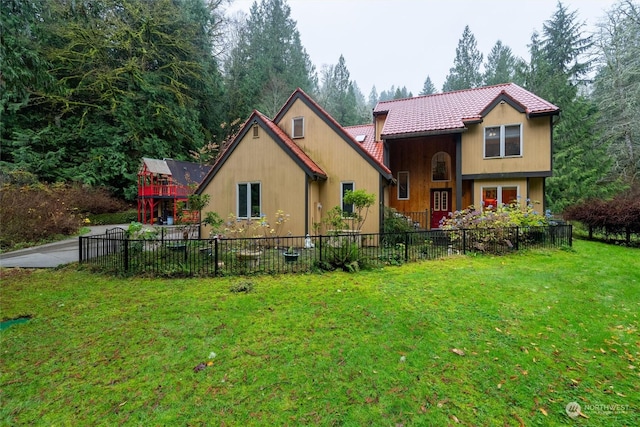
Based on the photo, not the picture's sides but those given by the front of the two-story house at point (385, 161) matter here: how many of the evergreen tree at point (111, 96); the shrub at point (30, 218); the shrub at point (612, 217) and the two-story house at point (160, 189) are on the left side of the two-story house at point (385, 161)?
1

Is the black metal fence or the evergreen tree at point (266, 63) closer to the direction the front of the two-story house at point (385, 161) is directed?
the black metal fence

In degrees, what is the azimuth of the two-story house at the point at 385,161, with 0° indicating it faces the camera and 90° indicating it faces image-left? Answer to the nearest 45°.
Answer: approximately 0°

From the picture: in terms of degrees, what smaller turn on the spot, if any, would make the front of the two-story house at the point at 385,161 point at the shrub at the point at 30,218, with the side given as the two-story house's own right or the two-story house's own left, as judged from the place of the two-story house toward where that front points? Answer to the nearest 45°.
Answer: approximately 90° to the two-story house's own right

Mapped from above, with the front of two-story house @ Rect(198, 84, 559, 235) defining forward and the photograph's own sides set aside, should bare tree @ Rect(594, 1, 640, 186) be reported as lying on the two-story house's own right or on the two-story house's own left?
on the two-story house's own left

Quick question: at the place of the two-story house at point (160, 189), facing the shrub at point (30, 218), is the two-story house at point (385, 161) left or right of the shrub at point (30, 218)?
left

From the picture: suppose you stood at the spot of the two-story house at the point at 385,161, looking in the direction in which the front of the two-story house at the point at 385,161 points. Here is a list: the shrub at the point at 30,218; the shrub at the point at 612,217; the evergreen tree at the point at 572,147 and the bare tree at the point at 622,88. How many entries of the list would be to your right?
1

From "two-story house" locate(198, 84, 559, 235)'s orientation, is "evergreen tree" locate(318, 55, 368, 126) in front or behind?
behind

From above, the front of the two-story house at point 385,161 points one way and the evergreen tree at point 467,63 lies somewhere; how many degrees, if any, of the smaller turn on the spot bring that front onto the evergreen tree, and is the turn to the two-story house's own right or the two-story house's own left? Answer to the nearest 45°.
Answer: approximately 180°

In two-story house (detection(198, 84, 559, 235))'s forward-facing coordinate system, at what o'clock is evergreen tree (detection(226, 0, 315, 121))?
The evergreen tree is roughly at 5 o'clock from the two-story house.

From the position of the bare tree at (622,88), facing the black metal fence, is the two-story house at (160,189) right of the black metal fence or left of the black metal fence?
right

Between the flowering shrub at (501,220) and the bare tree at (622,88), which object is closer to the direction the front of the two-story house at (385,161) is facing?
the flowering shrub
